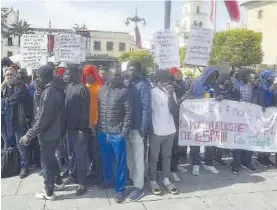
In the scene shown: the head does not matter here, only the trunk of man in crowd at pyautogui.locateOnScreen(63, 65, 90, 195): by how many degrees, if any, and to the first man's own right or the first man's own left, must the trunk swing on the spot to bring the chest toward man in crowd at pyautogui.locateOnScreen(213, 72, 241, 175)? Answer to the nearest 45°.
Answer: approximately 135° to the first man's own left

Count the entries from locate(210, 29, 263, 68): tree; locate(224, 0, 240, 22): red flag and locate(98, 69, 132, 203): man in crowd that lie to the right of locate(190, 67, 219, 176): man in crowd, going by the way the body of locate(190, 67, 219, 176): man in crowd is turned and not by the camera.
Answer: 1

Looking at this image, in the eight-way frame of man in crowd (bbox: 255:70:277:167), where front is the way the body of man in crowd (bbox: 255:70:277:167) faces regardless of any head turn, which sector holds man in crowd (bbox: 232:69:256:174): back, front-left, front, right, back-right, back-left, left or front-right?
right

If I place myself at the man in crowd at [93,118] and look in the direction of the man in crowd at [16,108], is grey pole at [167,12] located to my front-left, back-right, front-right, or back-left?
back-right

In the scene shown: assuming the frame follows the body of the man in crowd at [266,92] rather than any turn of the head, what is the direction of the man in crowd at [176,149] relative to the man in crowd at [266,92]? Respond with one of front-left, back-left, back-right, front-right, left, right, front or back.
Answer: right

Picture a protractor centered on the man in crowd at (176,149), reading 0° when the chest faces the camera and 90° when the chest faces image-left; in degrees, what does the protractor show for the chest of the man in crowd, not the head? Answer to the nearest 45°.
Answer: approximately 315°

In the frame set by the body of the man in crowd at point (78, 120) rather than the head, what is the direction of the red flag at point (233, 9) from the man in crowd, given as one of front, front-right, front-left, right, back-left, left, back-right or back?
back
